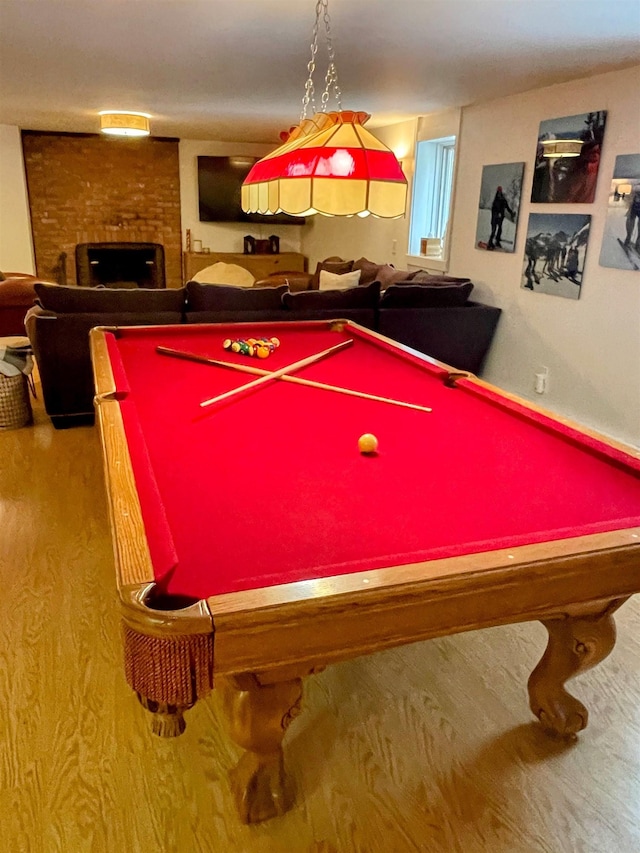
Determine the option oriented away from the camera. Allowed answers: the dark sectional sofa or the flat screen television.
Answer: the dark sectional sofa

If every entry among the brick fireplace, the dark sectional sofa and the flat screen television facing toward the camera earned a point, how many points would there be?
2

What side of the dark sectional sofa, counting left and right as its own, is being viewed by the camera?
back

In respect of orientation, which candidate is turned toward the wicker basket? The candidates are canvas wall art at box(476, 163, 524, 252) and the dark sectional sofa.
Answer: the canvas wall art

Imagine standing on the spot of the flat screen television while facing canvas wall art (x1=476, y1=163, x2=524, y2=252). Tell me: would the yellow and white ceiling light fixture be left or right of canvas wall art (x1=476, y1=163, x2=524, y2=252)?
right

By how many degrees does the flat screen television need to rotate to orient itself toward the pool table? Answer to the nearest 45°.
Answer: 0° — it already faces it

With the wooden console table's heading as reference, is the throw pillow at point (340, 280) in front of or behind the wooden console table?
in front

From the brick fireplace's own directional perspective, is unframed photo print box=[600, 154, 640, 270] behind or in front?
in front

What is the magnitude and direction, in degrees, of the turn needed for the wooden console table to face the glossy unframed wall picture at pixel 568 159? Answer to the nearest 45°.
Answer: approximately 45° to its left

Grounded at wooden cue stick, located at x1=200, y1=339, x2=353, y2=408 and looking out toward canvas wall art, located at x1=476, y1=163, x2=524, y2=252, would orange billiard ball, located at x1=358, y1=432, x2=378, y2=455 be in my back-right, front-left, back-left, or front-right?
back-right

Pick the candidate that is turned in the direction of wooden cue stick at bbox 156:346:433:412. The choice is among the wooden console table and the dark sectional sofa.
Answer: the wooden console table

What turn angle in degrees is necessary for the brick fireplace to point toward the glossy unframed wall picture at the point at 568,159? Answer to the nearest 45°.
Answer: approximately 45° to its left

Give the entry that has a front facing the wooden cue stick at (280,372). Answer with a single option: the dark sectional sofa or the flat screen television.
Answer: the flat screen television

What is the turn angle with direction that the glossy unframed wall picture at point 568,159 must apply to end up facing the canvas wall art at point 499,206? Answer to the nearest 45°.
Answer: approximately 90° to its right

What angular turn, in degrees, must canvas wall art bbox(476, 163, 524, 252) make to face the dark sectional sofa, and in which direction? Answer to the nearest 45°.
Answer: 0° — it already faces it

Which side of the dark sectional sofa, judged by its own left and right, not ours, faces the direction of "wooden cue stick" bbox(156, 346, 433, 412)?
back

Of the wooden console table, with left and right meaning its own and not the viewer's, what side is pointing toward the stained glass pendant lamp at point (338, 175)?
front

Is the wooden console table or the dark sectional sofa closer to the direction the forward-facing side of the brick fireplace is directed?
the dark sectional sofa
